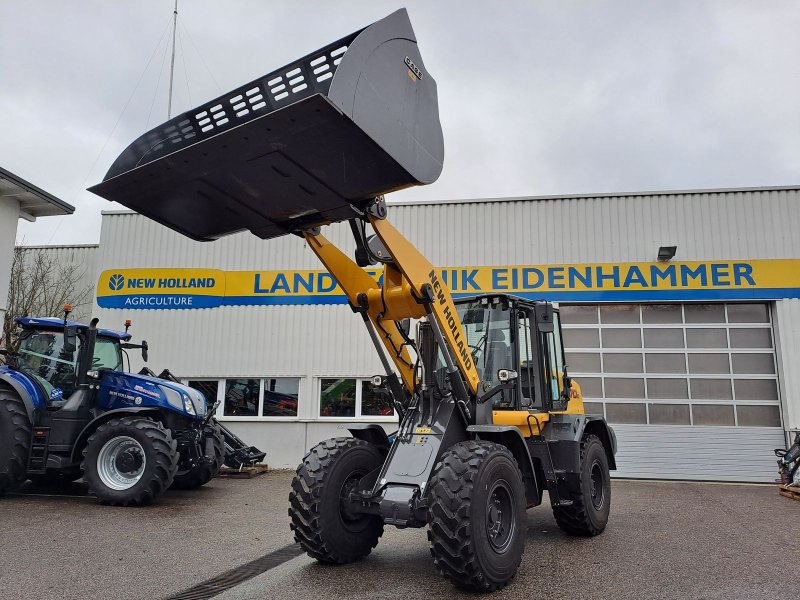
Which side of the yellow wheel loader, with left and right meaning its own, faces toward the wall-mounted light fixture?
back

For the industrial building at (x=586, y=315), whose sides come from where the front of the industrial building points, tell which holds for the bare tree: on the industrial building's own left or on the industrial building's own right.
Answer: on the industrial building's own right

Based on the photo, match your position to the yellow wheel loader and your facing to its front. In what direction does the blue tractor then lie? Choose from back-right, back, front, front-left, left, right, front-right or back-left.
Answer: right

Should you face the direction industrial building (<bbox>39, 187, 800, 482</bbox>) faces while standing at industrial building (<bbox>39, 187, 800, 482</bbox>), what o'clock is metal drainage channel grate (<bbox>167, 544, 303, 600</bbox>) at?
The metal drainage channel grate is roughly at 1 o'clock from the industrial building.

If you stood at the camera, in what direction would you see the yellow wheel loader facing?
facing the viewer and to the left of the viewer

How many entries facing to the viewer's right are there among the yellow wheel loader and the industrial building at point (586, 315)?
0

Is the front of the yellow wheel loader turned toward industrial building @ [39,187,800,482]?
no

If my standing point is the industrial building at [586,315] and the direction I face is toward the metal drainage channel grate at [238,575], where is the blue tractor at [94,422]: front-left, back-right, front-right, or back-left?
front-right

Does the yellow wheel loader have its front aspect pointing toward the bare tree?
no

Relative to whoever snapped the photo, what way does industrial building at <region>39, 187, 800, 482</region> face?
facing the viewer

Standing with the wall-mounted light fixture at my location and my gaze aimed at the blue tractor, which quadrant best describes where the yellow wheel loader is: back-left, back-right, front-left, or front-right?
front-left

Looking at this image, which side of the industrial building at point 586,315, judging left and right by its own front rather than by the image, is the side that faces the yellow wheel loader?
front
